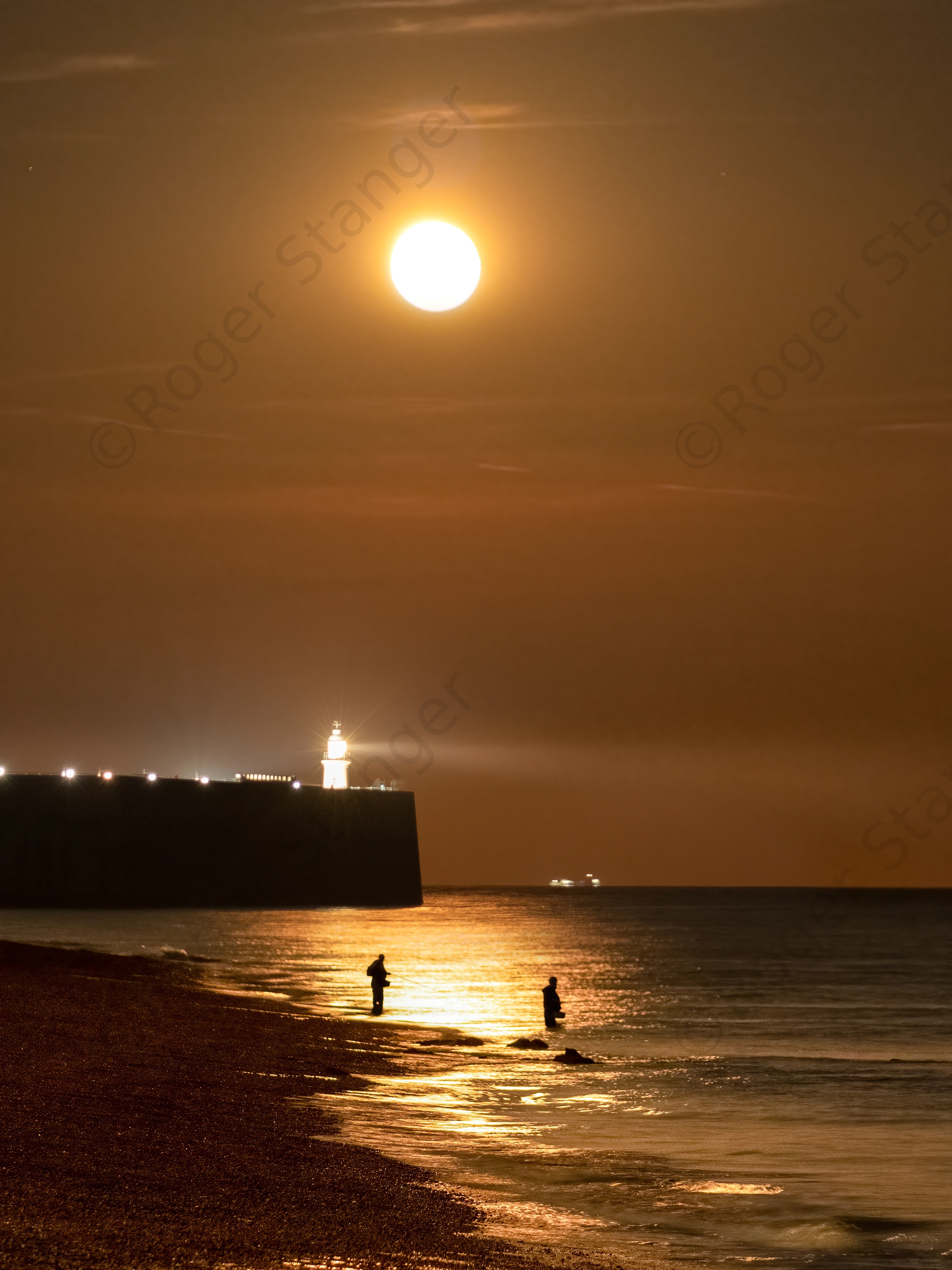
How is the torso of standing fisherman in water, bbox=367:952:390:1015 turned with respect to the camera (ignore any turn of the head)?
to the viewer's right
